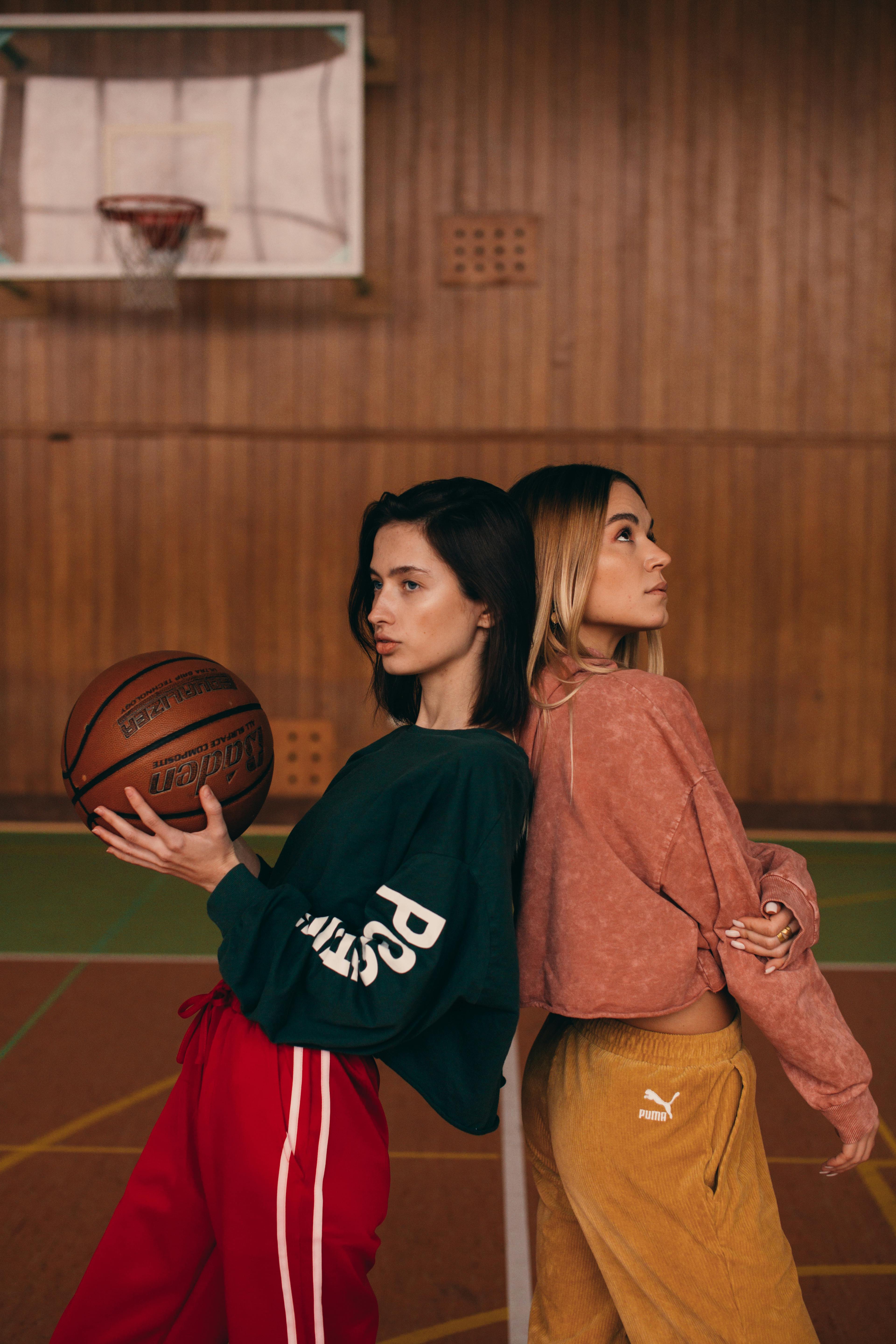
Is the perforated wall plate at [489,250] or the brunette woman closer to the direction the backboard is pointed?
the brunette woman

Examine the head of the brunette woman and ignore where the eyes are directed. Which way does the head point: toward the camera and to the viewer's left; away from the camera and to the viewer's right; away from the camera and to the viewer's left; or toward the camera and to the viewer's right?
toward the camera and to the viewer's left

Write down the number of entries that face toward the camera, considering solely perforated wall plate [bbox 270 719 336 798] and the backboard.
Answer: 2

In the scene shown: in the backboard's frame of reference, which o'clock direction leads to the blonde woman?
The blonde woman is roughly at 12 o'clock from the backboard.

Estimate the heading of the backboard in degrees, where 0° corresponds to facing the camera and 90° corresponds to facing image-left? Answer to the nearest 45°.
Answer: approximately 0°

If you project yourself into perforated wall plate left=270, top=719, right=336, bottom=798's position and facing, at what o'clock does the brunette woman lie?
The brunette woman is roughly at 12 o'clock from the perforated wall plate.

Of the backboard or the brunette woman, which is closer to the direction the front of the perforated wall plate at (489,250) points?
the brunette woman

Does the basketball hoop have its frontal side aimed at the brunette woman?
yes

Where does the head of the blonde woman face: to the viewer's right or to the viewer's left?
to the viewer's right
